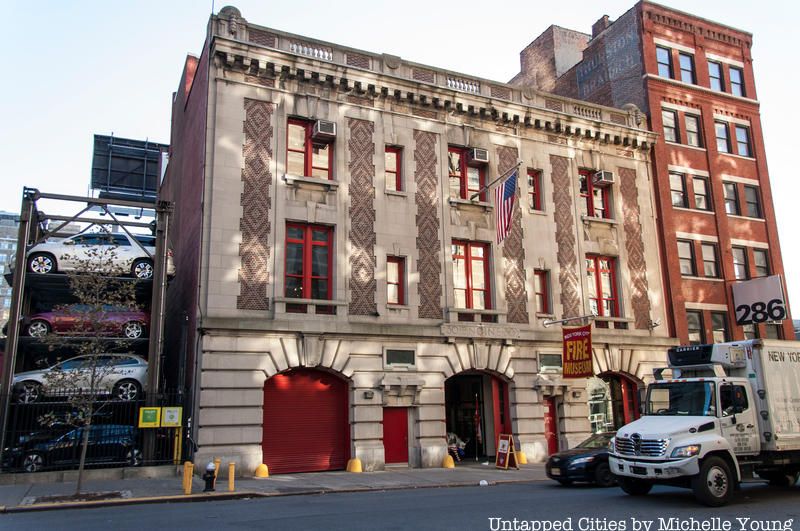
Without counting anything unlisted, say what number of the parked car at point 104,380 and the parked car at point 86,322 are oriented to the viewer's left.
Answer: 2

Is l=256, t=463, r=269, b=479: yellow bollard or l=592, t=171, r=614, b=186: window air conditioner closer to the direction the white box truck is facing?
the yellow bollard

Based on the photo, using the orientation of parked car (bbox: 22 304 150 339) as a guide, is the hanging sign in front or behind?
behind

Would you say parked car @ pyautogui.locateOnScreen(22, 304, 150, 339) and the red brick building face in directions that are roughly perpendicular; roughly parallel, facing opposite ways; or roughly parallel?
roughly perpendicular

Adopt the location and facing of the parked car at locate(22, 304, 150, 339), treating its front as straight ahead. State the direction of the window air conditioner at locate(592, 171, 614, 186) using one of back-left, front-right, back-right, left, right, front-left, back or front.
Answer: back

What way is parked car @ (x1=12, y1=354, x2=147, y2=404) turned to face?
to the viewer's left

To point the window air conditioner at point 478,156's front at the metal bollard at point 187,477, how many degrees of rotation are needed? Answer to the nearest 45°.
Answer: approximately 90° to its right

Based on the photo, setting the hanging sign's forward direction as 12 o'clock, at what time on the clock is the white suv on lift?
The white suv on lift is roughly at 1 o'clock from the hanging sign.

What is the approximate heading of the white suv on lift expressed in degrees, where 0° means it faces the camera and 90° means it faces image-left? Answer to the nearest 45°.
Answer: approximately 90°

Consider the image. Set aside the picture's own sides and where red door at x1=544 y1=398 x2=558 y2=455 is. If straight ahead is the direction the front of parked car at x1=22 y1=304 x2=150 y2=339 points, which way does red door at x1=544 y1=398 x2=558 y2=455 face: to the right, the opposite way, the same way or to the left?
to the left
